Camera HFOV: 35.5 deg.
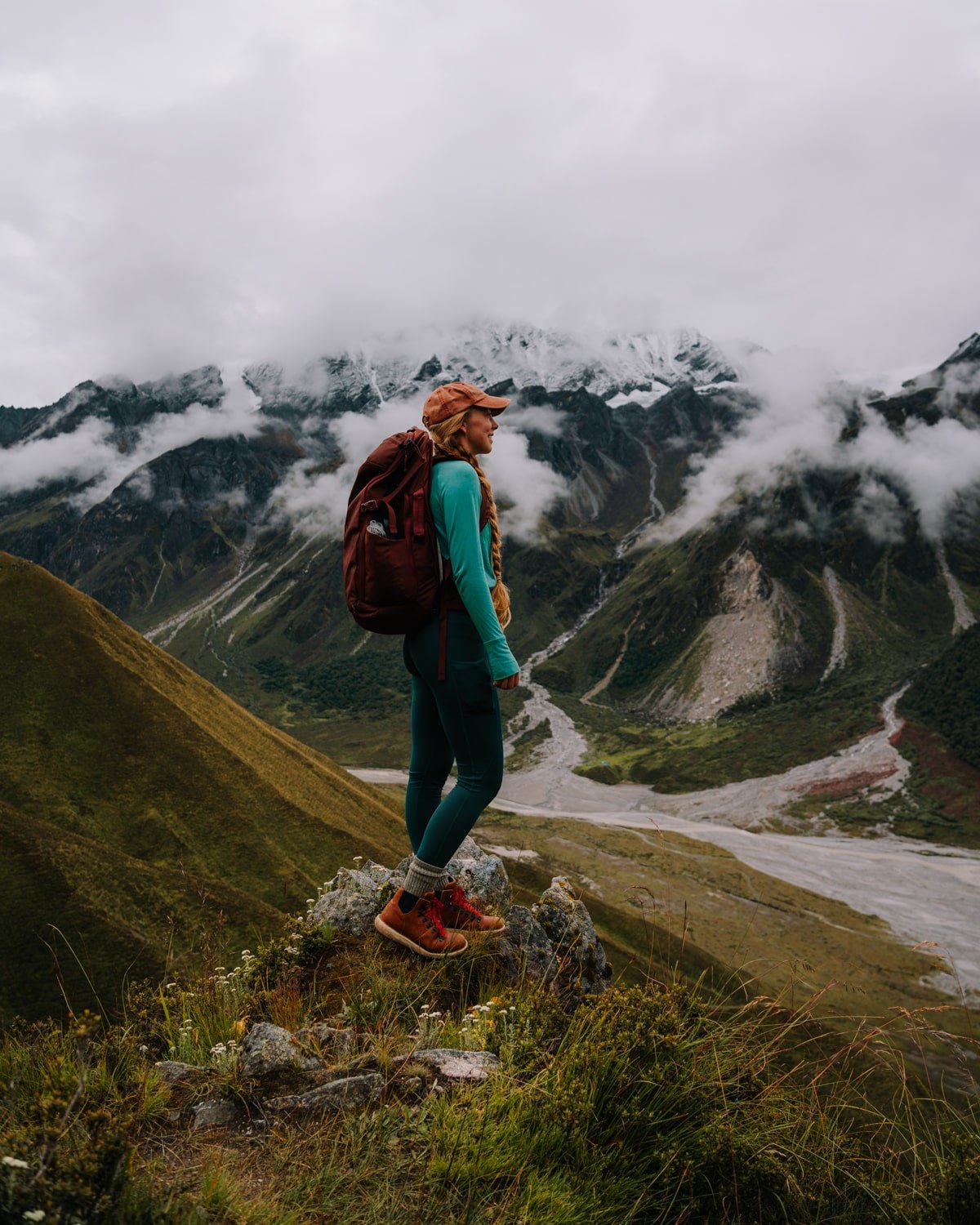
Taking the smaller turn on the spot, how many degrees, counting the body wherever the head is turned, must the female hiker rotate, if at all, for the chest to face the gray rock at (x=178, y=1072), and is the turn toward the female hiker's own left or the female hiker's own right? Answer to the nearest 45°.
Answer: approximately 135° to the female hiker's own right

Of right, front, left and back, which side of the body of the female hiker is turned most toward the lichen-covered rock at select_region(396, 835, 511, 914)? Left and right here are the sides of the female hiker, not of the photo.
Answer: left

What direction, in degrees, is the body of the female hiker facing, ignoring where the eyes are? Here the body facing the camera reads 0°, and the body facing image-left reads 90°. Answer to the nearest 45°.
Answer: approximately 270°

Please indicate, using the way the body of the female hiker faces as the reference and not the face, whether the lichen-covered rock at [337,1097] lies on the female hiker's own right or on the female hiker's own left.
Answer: on the female hiker's own right

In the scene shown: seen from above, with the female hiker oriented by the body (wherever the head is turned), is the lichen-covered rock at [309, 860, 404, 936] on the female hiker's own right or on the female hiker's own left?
on the female hiker's own left
